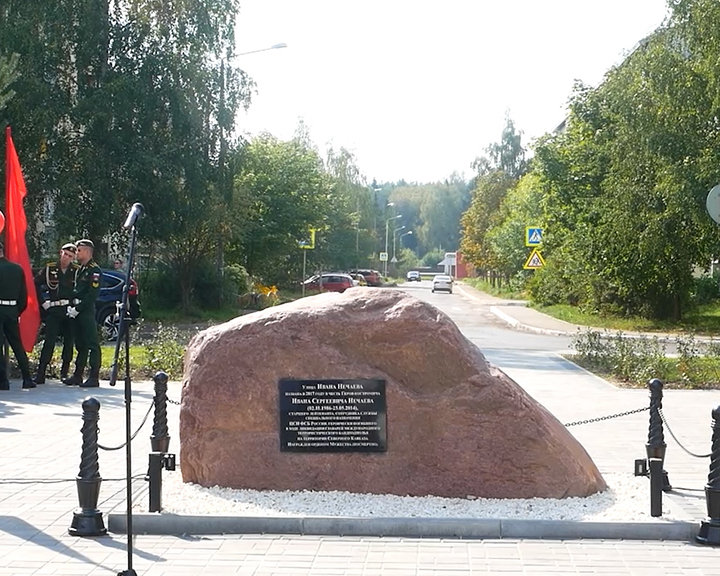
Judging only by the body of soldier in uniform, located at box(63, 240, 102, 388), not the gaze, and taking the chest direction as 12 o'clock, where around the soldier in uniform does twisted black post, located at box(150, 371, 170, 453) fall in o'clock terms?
The twisted black post is roughly at 9 o'clock from the soldier in uniform.

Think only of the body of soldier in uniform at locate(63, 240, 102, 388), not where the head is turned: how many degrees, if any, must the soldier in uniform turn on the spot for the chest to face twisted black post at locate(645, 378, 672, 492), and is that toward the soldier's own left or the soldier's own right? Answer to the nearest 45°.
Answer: approximately 135° to the soldier's own left

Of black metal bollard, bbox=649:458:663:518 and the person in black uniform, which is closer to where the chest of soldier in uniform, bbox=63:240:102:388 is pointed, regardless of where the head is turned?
the person in black uniform

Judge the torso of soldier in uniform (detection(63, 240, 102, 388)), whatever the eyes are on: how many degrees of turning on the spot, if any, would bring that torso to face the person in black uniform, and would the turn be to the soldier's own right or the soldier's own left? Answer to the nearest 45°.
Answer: approximately 45° to the soldier's own right

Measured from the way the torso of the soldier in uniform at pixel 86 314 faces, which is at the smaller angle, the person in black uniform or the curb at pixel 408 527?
the person in black uniform

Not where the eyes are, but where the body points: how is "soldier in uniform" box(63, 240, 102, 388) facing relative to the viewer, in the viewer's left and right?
facing to the left of the viewer

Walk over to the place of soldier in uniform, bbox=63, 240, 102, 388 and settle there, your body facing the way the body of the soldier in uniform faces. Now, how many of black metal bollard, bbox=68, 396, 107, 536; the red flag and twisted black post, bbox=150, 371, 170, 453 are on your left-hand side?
2

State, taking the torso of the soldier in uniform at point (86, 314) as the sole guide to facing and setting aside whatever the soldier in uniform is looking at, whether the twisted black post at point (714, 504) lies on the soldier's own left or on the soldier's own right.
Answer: on the soldier's own left

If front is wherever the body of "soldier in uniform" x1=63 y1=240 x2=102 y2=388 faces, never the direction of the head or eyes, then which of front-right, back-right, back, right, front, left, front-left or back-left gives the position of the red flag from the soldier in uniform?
front-right

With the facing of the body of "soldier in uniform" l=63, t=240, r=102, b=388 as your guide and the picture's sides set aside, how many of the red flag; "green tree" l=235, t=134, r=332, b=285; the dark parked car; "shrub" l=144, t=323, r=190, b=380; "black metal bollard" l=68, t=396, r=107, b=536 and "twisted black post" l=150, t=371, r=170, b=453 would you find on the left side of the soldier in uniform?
2

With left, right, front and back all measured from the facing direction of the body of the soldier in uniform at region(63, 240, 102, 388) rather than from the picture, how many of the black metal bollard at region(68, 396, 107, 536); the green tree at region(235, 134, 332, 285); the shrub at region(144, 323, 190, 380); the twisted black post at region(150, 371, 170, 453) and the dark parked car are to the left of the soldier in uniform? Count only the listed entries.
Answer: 2
